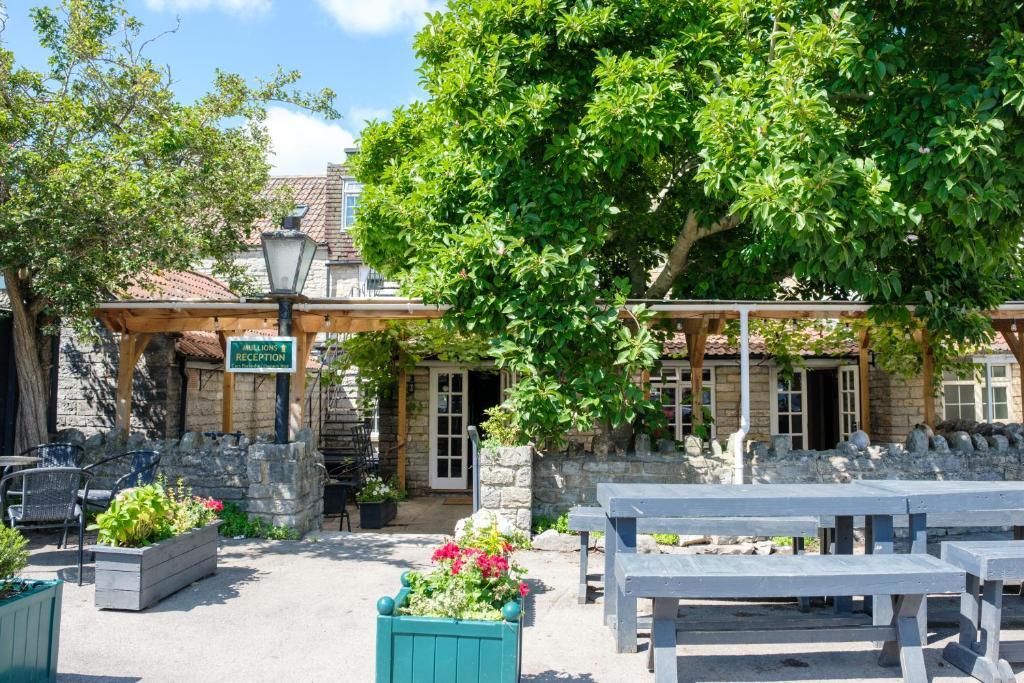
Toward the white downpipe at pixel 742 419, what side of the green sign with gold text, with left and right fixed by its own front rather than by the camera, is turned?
left

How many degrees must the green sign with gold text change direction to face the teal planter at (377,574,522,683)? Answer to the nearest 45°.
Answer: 0° — it already faces it

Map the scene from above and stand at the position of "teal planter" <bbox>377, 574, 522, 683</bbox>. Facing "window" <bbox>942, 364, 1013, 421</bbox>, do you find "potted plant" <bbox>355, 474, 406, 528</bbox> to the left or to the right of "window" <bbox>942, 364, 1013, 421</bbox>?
left

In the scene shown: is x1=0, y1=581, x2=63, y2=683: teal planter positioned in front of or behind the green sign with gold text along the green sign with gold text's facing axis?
in front

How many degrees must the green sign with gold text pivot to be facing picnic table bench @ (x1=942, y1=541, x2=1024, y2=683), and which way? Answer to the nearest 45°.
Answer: approximately 45° to its left

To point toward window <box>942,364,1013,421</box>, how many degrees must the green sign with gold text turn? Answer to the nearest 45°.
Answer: approximately 90° to its left

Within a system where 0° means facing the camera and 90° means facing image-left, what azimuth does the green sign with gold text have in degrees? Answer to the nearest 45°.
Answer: approximately 0°

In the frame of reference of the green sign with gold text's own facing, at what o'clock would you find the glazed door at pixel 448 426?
The glazed door is roughly at 7 o'clock from the green sign with gold text.

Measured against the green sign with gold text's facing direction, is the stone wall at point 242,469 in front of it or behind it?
behind

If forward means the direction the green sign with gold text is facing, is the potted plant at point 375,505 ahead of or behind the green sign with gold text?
behind

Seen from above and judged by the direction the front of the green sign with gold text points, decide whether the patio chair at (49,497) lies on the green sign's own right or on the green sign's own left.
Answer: on the green sign's own right

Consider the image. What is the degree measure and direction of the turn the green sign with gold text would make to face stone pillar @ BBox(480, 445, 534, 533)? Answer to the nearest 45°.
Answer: approximately 90° to its left
